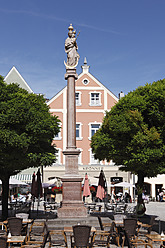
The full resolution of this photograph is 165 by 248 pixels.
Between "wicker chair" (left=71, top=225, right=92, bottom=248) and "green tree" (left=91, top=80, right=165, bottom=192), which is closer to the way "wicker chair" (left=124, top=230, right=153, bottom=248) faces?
the green tree

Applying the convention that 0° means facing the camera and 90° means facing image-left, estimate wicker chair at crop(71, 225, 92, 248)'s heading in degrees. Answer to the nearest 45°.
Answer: approximately 180°

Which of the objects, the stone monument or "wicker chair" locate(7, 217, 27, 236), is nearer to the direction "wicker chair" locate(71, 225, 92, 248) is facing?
the stone monument

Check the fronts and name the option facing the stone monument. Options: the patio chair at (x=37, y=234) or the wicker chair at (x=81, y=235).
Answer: the wicker chair

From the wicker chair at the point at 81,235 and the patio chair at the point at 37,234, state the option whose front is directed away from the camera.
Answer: the wicker chair
